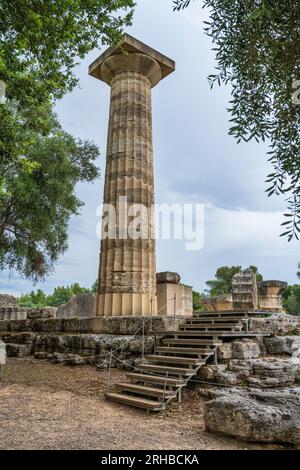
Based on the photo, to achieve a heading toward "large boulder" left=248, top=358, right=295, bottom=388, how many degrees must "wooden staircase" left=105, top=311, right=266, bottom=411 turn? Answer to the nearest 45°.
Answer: approximately 135° to its left

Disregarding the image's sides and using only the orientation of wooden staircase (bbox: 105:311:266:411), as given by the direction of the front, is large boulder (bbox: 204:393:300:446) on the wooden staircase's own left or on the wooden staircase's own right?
on the wooden staircase's own left

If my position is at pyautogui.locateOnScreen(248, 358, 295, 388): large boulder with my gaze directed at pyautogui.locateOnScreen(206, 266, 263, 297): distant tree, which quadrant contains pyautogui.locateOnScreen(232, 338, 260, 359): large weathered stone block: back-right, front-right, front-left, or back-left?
front-left

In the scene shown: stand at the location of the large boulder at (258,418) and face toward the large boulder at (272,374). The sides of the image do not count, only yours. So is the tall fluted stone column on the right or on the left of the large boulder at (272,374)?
left

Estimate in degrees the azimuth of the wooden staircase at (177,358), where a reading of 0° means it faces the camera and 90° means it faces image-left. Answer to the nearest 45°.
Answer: approximately 45°

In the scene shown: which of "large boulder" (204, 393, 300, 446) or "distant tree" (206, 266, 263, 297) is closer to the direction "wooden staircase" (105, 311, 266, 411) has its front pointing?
the large boulder

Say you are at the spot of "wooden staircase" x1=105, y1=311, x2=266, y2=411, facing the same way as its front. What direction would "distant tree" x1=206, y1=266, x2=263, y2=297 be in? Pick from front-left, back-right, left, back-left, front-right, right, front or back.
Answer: back-right

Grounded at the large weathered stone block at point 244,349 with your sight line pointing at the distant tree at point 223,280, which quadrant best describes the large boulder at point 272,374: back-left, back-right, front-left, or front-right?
back-right
